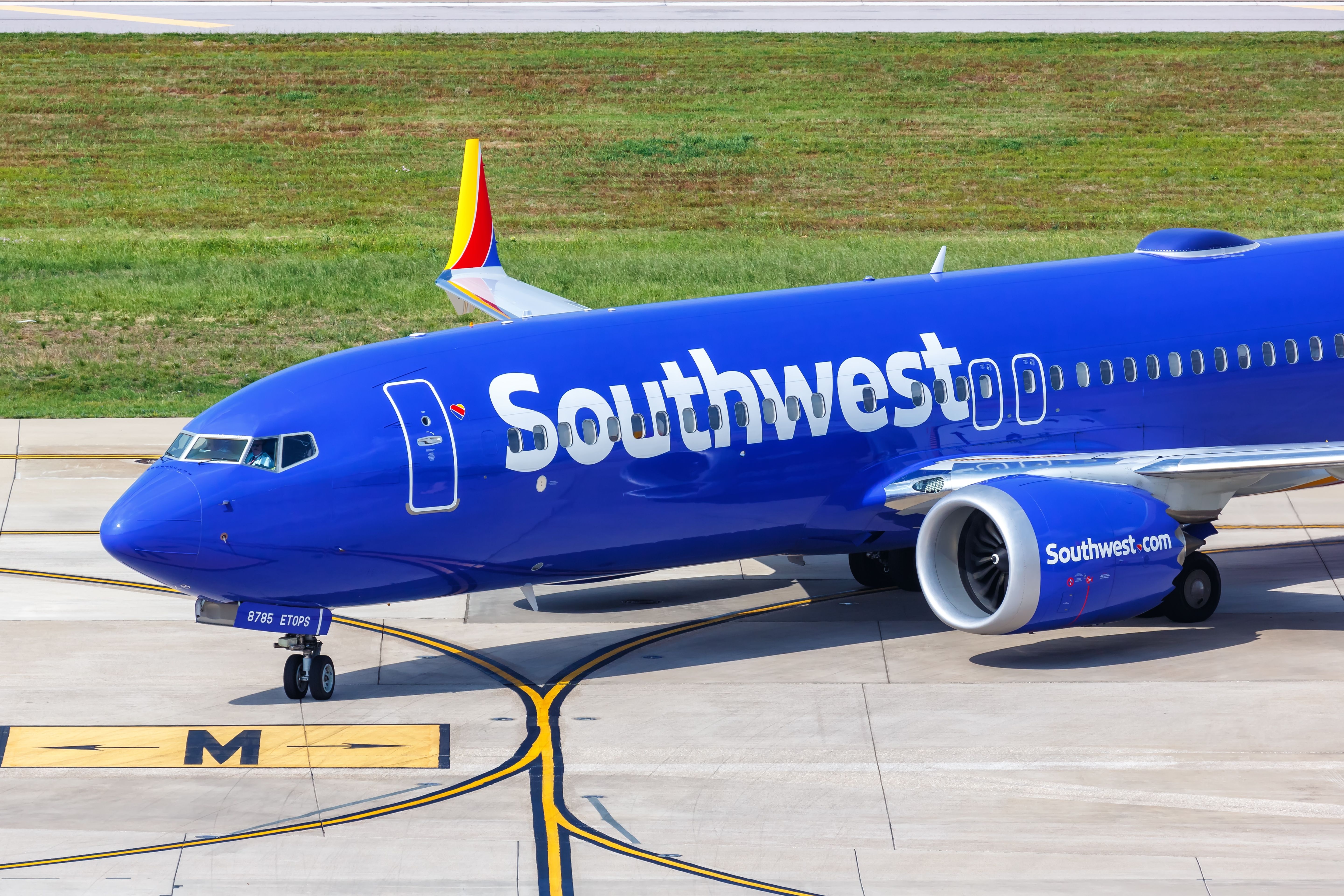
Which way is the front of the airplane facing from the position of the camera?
facing the viewer and to the left of the viewer
